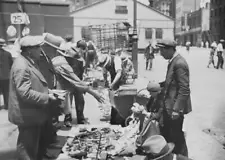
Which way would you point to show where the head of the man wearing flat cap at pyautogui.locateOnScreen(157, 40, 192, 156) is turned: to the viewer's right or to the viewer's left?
to the viewer's left

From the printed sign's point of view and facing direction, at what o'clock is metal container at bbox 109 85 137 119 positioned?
The metal container is roughly at 11 o'clock from the printed sign.

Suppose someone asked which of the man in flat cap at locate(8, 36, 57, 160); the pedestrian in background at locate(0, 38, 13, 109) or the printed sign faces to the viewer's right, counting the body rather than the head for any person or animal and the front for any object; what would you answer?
the man in flat cap

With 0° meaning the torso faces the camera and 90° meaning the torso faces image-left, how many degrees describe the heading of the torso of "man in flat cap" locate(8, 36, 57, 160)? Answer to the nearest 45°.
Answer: approximately 270°

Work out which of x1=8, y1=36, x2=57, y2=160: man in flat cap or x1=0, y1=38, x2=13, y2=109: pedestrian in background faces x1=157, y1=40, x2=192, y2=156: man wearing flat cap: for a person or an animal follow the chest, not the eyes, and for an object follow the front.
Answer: the man in flat cap

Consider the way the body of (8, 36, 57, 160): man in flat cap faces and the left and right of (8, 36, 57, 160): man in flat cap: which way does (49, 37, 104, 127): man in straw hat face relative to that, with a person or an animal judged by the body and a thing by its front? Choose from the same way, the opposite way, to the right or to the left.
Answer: the same way
